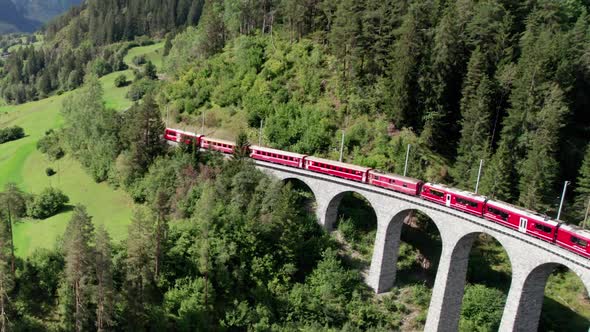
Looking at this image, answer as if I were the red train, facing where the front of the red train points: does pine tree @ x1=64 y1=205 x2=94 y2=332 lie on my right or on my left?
on my right

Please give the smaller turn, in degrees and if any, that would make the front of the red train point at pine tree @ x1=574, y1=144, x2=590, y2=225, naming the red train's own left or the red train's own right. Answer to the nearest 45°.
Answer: approximately 90° to the red train's own left

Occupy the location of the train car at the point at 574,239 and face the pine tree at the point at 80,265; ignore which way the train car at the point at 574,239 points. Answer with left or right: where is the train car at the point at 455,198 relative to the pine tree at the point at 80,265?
right

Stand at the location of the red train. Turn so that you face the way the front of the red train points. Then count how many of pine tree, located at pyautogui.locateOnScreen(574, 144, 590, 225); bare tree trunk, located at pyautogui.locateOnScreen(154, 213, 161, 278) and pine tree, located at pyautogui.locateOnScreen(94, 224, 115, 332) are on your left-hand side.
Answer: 1

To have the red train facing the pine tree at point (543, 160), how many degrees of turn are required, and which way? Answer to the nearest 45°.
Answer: approximately 90° to its left

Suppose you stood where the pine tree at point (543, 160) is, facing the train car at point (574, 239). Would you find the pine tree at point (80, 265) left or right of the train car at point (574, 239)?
right

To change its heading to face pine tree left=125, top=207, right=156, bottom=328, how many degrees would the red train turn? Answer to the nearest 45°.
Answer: approximately 135° to its right

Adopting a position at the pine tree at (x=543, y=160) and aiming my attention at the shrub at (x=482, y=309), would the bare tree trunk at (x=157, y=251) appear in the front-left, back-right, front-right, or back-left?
front-right

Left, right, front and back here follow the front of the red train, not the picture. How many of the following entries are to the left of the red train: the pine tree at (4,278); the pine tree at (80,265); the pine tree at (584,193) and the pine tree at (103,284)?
1

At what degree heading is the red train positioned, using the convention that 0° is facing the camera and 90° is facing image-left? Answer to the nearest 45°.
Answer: approximately 315°

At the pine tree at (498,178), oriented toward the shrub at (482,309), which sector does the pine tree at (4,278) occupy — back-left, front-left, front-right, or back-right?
front-right

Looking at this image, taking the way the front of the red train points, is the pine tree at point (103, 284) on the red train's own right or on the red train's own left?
on the red train's own right

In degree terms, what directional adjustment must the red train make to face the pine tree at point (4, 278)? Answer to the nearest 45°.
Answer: approximately 135° to its right
